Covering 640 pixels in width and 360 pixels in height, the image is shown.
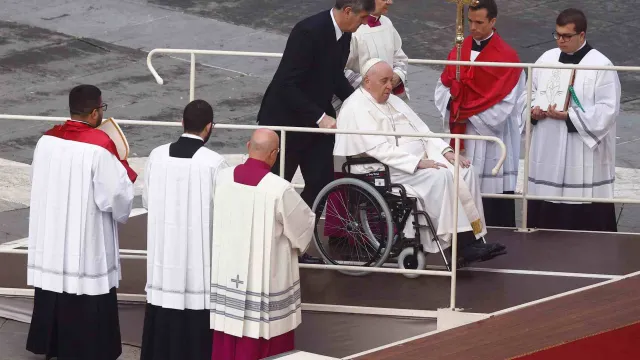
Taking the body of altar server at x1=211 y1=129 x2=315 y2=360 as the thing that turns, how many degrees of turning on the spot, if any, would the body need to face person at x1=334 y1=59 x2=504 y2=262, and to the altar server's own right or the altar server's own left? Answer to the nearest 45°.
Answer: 0° — they already face them

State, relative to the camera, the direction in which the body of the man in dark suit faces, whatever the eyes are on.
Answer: to the viewer's right

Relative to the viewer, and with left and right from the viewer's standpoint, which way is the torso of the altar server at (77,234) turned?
facing away from the viewer and to the right of the viewer

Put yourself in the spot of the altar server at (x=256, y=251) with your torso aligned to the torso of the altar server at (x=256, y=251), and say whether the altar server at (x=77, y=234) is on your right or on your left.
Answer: on your left

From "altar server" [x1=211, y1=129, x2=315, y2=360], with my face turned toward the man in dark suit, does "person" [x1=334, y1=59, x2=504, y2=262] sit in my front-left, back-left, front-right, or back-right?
front-right

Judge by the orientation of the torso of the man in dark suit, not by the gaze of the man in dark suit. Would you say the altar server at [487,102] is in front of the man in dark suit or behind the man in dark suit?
in front

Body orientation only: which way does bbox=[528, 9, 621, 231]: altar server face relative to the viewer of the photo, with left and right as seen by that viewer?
facing the viewer and to the left of the viewer

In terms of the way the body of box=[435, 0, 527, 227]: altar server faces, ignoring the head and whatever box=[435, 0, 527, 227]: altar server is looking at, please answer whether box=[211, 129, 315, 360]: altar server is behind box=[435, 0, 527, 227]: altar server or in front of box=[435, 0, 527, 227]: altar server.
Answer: in front

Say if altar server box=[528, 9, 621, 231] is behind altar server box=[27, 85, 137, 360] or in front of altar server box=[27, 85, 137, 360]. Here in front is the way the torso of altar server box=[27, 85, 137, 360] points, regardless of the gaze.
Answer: in front

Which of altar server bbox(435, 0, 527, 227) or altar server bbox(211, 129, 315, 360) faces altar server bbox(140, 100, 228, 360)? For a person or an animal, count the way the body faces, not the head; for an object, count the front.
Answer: altar server bbox(435, 0, 527, 227)

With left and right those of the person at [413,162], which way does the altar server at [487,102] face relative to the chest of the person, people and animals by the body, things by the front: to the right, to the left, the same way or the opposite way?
to the right

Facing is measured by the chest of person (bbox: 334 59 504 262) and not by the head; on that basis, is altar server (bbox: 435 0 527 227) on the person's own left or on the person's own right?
on the person's own left

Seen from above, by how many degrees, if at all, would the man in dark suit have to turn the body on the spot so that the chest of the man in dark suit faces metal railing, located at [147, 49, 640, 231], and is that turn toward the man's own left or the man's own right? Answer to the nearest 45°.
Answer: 0° — they already face it

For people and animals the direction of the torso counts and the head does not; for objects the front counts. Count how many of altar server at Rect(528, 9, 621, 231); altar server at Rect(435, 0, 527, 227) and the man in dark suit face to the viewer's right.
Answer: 1

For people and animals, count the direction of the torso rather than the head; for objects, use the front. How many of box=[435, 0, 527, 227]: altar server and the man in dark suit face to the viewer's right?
1
